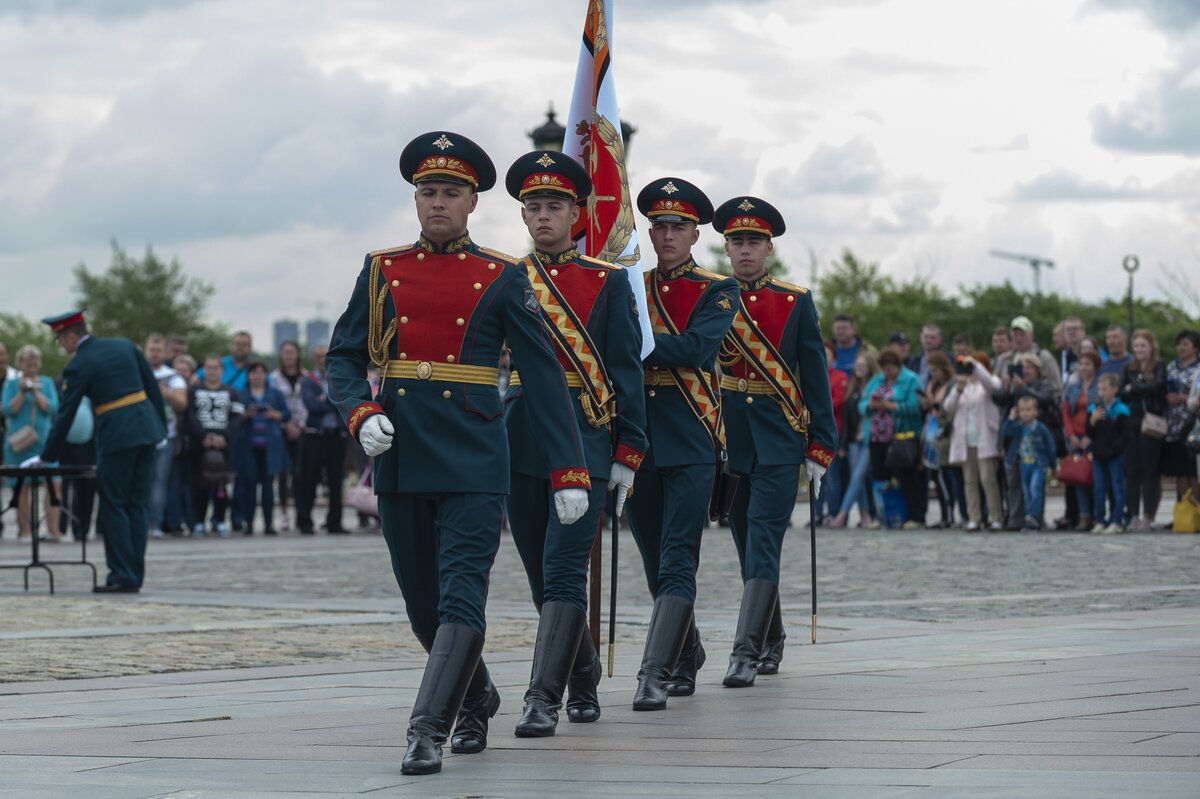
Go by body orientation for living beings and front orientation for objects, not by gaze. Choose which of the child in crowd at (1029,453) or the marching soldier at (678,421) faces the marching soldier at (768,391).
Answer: the child in crowd

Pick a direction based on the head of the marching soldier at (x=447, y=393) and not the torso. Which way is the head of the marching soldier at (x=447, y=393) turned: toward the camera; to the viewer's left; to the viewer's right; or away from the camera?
toward the camera

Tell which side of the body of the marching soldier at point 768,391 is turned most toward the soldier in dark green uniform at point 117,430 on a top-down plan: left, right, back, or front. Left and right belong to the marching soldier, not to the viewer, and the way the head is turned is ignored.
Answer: right

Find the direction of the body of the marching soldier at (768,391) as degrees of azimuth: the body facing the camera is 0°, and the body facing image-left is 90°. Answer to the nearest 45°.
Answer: approximately 45°

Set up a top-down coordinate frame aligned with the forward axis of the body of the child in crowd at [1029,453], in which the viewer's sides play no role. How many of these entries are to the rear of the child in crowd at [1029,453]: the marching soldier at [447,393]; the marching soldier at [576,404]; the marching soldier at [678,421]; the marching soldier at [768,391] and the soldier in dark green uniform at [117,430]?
0

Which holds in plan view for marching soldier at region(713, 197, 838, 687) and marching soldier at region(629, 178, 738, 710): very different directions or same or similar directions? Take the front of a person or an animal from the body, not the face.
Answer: same or similar directions

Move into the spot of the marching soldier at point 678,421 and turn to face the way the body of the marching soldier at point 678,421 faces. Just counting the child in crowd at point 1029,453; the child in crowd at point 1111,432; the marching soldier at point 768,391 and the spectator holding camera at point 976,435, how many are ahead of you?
0

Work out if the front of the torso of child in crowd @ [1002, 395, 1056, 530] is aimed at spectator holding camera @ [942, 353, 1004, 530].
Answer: no

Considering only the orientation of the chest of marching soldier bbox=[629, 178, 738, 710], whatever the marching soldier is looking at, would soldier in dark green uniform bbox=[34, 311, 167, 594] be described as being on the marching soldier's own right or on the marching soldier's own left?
on the marching soldier's own right

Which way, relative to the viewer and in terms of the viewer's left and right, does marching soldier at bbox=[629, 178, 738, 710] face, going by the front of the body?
facing the viewer and to the left of the viewer

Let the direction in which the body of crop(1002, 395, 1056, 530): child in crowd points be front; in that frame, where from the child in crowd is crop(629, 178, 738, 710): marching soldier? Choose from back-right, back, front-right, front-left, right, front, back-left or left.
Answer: front

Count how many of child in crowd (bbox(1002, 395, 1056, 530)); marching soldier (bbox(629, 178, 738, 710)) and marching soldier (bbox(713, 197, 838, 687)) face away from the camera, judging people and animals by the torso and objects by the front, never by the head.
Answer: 0

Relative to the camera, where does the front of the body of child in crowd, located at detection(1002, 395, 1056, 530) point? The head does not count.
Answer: toward the camera
